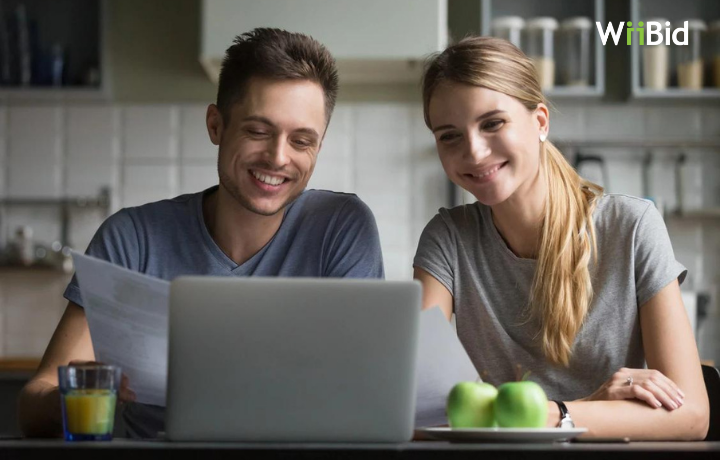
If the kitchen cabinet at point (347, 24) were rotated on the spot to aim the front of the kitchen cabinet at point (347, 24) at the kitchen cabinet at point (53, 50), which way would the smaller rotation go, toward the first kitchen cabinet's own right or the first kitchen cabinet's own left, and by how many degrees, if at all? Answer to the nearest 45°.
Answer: approximately 90° to the first kitchen cabinet's own right

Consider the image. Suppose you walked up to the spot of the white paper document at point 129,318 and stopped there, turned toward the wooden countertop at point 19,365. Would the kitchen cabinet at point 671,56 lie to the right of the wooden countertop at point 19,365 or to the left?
right

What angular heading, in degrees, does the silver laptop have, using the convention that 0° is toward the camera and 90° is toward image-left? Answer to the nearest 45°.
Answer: approximately 180°

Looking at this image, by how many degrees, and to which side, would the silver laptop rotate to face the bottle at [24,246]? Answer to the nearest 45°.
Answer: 0° — it already faces it

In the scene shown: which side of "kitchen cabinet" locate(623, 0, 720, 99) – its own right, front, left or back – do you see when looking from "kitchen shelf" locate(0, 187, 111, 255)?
right

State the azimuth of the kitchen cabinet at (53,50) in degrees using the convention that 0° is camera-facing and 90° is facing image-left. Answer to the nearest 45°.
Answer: approximately 0°

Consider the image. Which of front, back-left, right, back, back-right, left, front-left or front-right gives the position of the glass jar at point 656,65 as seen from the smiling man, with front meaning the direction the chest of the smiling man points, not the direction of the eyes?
back-left

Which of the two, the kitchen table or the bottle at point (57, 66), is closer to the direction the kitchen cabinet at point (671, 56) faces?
the kitchen table

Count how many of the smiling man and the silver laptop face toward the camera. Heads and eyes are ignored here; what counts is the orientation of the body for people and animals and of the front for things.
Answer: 1

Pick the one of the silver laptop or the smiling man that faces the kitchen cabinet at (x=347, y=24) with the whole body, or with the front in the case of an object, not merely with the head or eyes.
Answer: the silver laptop
